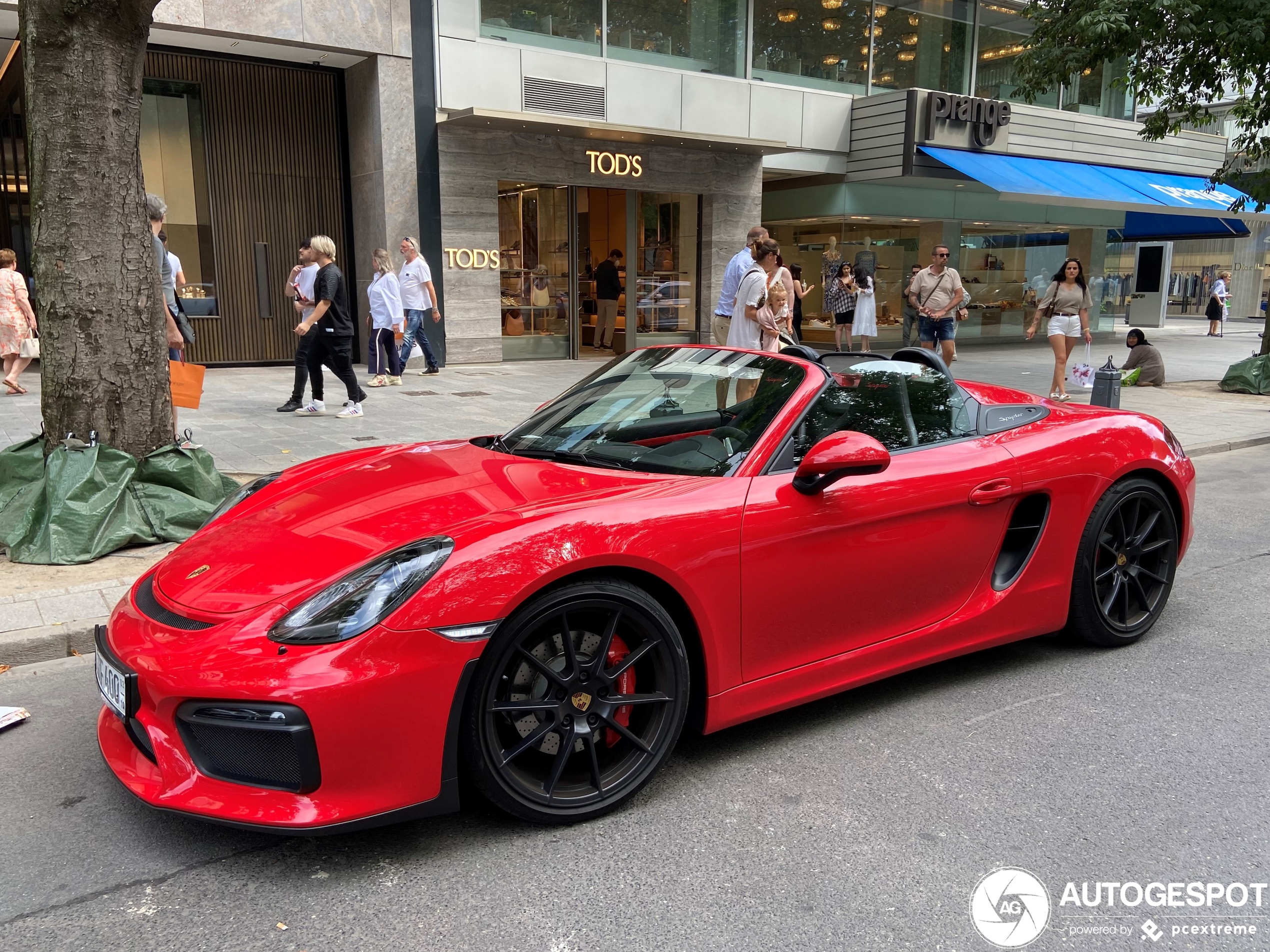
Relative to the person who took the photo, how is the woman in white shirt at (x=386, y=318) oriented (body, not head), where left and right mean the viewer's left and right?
facing to the left of the viewer

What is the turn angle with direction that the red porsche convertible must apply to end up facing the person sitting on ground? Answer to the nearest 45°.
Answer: approximately 180°

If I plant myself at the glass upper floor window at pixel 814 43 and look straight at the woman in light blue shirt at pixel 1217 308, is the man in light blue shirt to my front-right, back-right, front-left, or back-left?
back-right

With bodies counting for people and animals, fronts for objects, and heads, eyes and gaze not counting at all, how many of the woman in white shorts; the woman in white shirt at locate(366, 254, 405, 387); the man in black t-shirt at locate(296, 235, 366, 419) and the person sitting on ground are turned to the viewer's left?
3

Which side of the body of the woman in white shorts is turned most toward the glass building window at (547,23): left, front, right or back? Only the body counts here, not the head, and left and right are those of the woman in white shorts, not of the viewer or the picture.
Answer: right

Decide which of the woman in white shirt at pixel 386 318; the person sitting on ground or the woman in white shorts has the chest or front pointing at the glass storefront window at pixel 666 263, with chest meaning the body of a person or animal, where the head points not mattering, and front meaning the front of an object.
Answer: the person sitting on ground

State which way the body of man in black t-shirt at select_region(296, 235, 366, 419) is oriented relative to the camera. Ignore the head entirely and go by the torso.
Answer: to the viewer's left

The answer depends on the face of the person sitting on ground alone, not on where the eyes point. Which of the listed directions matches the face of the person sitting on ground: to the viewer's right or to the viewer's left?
to the viewer's left

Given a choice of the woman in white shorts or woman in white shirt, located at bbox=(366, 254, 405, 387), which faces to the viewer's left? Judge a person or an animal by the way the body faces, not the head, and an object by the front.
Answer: the woman in white shirt

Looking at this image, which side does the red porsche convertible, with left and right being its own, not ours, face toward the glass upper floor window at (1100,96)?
back

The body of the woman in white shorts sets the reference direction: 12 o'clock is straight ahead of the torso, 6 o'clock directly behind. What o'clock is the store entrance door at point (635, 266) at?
The store entrance door is roughly at 4 o'clock from the woman in white shorts.

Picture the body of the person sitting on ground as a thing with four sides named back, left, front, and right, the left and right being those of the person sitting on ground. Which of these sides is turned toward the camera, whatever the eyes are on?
left

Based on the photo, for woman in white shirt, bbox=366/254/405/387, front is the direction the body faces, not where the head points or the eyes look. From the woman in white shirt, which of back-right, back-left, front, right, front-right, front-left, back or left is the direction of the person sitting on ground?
back

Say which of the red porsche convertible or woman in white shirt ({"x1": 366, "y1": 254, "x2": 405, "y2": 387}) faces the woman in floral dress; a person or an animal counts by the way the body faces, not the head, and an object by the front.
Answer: the woman in white shirt

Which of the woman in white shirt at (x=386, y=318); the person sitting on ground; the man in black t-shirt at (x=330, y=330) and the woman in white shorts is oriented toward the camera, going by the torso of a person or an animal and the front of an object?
the woman in white shorts
